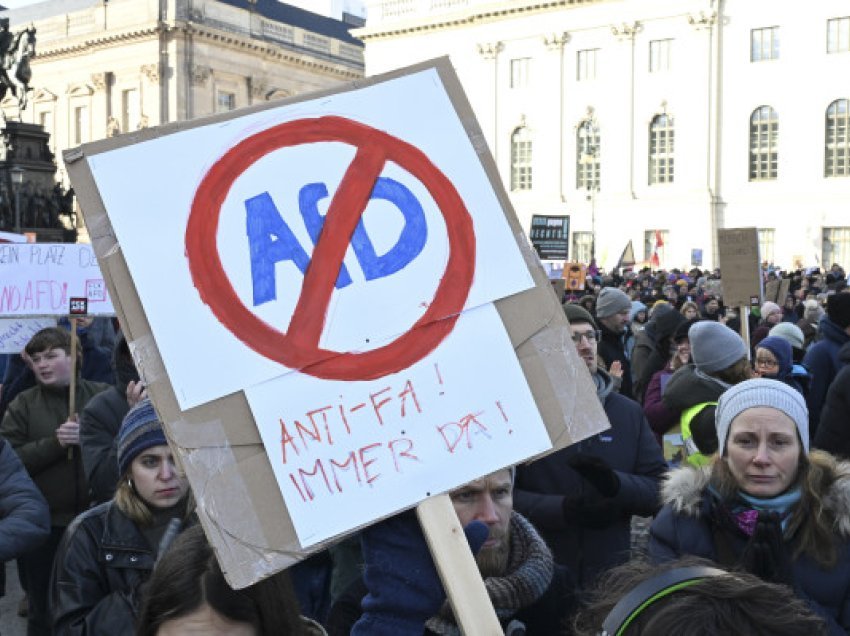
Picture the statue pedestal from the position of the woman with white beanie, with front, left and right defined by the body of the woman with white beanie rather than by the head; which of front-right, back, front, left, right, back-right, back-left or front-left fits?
back-right

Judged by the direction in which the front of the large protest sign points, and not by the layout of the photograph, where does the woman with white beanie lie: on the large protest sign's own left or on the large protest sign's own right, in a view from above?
on the large protest sign's own left

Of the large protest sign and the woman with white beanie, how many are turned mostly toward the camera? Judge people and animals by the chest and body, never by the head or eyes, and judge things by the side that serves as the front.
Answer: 2

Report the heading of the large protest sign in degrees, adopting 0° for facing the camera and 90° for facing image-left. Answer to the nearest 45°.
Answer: approximately 0°

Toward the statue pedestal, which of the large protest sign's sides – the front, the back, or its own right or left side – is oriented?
back

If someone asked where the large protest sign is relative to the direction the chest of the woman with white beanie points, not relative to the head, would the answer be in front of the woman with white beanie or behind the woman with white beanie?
in front
